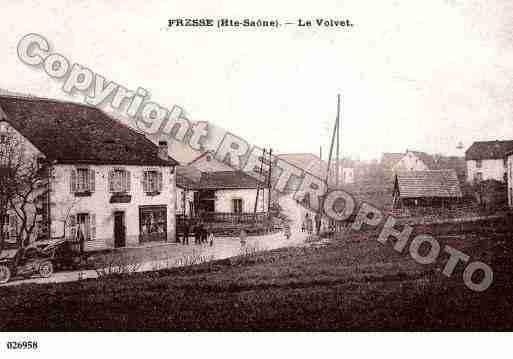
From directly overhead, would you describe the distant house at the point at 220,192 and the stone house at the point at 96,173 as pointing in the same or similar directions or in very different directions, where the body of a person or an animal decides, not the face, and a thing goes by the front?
same or similar directions

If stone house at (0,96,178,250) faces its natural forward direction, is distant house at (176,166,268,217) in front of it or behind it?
behind

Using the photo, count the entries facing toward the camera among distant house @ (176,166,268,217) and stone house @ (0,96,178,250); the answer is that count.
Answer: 2

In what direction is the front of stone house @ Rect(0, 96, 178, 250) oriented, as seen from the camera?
facing the viewer

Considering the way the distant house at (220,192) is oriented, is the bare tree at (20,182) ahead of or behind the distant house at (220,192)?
ahead

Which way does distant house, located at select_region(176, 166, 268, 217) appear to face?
toward the camera
